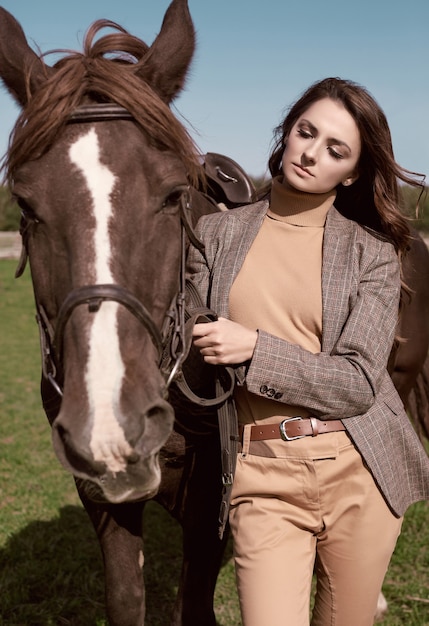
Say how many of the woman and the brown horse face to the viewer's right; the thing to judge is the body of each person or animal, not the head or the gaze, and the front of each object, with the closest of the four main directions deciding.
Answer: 0

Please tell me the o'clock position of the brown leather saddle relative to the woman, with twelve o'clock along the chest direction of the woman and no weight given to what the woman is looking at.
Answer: The brown leather saddle is roughly at 5 o'clock from the woman.

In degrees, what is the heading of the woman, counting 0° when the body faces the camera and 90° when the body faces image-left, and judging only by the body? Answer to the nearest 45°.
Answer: approximately 0°

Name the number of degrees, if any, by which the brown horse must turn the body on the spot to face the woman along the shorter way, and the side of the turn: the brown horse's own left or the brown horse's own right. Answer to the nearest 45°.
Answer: approximately 45° to the brown horse's own left
